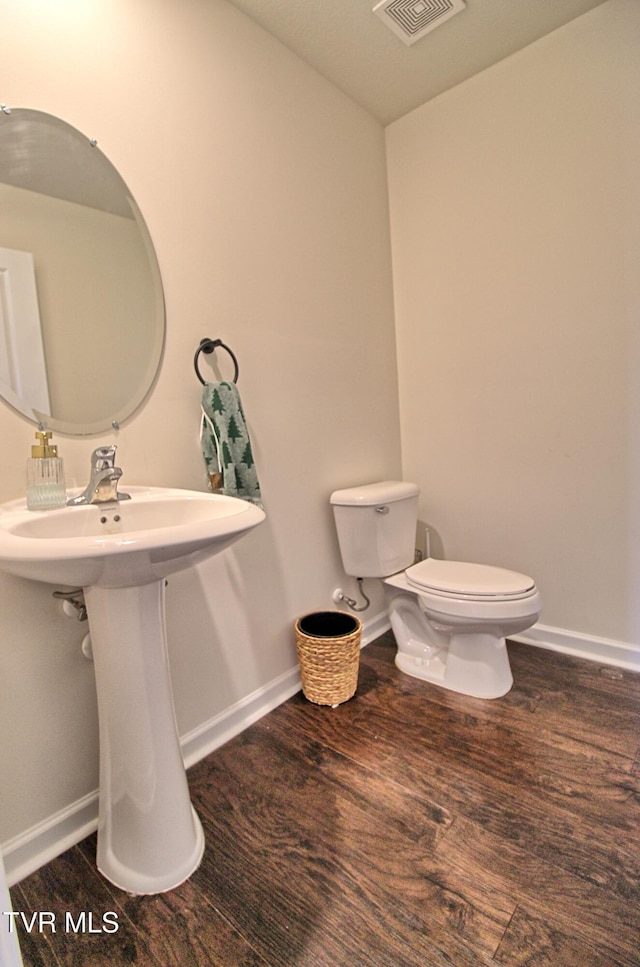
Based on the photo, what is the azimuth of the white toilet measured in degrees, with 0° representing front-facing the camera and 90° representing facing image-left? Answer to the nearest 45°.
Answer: approximately 315°

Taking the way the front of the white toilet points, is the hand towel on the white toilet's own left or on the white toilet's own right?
on the white toilet's own right

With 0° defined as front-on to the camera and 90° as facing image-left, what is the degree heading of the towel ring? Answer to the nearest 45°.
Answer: approximately 315°

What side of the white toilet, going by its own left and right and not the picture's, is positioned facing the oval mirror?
right

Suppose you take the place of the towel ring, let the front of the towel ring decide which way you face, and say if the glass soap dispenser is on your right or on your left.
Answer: on your right
